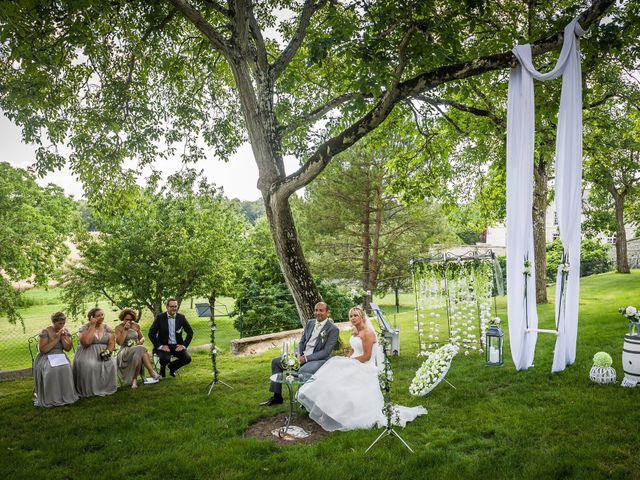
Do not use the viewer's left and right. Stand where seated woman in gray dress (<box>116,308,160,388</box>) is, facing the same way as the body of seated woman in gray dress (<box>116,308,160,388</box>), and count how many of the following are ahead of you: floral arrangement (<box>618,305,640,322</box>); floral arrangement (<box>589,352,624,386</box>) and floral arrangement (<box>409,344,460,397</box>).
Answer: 3

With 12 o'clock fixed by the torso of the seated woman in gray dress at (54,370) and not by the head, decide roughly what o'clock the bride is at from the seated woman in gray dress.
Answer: The bride is roughly at 12 o'clock from the seated woman in gray dress.

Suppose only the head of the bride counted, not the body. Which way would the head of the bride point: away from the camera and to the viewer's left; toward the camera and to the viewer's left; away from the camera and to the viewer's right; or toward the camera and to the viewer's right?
toward the camera and to the viewer's left

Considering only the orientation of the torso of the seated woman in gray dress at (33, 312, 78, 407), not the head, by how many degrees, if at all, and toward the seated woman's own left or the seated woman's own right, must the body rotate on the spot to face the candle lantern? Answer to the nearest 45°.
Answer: approximately 45° to the seated woman's own left

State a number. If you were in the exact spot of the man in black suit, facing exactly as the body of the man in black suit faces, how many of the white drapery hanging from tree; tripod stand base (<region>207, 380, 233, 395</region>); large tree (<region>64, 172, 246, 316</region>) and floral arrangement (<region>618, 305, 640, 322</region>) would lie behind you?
1

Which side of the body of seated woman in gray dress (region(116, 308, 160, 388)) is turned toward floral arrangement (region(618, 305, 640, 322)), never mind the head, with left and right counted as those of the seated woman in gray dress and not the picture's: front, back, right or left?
front

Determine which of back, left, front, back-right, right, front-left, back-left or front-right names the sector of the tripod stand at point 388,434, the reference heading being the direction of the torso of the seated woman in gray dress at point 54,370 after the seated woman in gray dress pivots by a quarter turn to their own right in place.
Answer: left

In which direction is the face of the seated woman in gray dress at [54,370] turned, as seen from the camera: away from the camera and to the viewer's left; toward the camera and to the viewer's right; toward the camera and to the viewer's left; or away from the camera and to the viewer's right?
toward the camera and to the viewer's right

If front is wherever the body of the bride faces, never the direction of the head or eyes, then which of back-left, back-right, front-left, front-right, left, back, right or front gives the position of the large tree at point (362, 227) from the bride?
back-right

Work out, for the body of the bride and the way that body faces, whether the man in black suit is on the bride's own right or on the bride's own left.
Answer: on the bride's own right

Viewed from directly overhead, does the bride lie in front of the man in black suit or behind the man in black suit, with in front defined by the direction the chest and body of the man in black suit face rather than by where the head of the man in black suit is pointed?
in front

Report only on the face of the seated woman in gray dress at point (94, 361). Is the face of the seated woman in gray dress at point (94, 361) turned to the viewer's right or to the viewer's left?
to the viewer's right

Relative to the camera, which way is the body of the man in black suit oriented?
toward the camera

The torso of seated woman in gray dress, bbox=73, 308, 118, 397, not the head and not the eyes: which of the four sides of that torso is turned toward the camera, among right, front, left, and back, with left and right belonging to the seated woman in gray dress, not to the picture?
front

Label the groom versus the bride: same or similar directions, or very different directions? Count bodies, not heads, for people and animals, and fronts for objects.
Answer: same or similar directions
